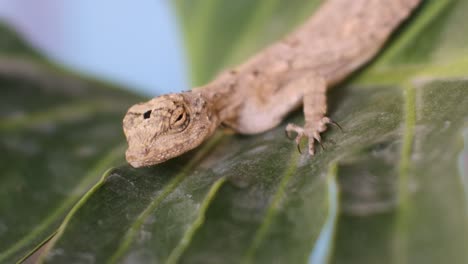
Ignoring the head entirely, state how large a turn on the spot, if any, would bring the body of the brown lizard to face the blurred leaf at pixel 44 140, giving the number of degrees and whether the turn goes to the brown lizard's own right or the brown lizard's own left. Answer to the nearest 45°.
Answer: approximately 45° to the brown lizard's own right

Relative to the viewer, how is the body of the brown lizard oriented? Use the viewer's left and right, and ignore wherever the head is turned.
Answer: facing the viewer and to the left of the viewer
